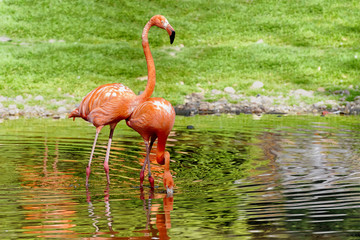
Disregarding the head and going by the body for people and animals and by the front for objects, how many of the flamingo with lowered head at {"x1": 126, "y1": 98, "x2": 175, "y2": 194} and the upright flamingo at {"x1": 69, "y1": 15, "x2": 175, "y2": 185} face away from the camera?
0

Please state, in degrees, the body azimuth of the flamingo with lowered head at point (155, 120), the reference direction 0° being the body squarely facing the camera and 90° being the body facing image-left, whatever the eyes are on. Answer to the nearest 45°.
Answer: approximately 315°

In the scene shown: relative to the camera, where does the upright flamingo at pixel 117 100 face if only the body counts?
to the viewer's right

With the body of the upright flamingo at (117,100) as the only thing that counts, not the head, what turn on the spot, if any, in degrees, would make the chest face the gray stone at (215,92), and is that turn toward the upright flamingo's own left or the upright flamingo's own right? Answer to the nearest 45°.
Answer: approximately 90° to the upright flamingo's own left

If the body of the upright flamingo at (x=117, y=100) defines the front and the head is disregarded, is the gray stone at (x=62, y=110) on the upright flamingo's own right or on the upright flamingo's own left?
on the upright flamingo's own left

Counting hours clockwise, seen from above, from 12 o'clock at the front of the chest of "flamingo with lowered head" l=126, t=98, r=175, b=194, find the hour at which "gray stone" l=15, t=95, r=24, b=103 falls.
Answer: The gray stone is roughly at 7 o'clock from the flamingo with lowered head.

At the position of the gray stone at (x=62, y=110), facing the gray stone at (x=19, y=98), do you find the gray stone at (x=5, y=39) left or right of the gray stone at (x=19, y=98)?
right
